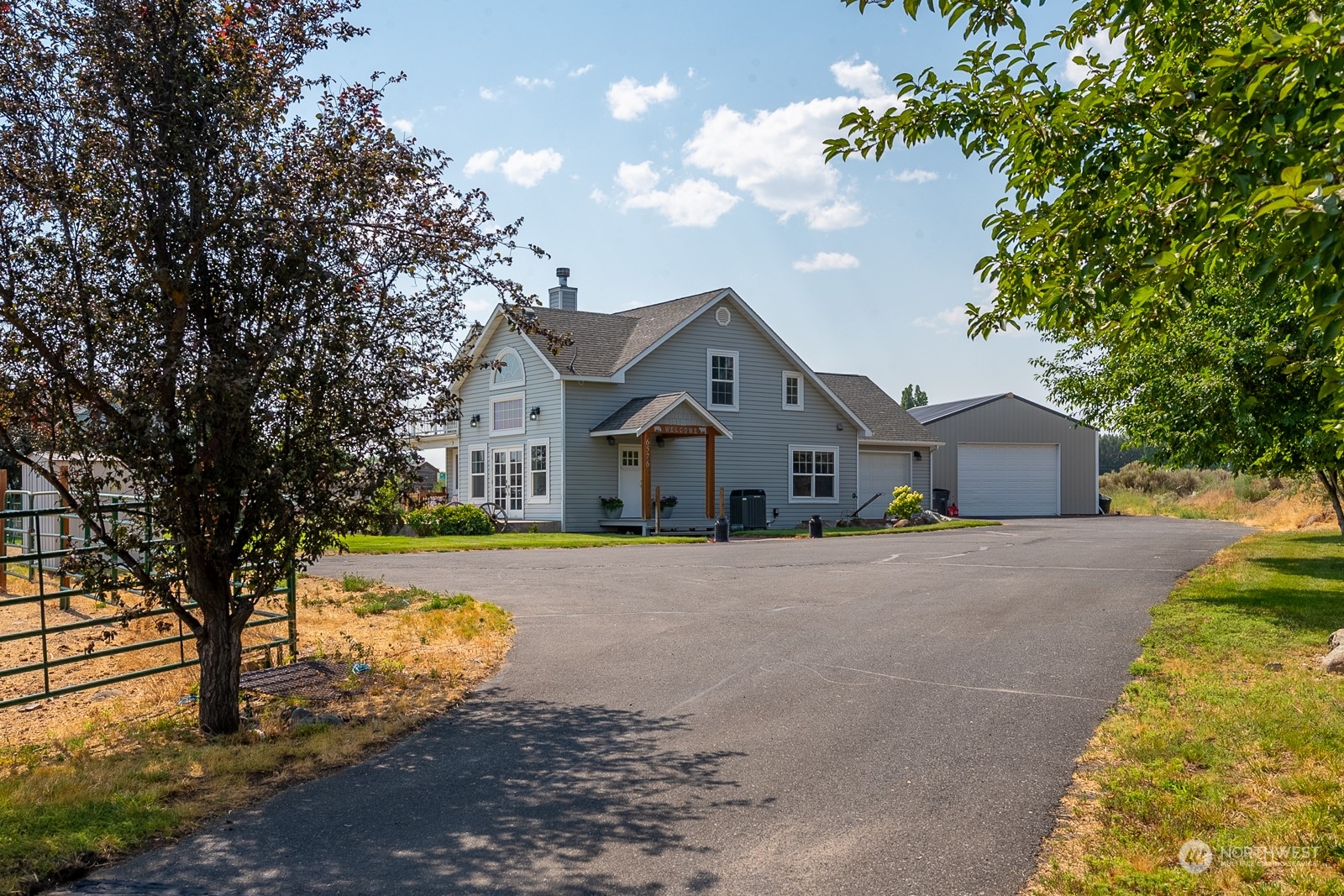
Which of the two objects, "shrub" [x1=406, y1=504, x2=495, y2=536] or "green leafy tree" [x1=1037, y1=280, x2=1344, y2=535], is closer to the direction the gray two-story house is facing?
the green leafy tree

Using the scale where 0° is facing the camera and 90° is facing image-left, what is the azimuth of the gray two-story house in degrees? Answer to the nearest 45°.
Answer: approximately 315°

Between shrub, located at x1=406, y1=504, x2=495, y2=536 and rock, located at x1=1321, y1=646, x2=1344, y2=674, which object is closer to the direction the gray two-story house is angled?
the rock

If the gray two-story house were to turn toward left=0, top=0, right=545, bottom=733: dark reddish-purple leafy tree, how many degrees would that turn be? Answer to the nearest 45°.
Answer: approximately 45° to its right

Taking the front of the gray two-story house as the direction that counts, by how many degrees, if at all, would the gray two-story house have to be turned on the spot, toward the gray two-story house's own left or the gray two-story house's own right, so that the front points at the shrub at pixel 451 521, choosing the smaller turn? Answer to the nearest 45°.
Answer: approximately 90° to the gray two-story house's own right

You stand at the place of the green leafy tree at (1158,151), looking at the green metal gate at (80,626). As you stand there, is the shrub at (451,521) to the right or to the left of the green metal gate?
right

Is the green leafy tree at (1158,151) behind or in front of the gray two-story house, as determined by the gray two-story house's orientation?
in front

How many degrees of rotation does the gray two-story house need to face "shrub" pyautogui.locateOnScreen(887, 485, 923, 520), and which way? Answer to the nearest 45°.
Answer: approximately 45° to its left

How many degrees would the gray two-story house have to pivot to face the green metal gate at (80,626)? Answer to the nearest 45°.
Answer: approximately 45° to its right

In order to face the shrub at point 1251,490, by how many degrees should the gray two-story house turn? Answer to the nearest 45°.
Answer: approximately 90° to its left

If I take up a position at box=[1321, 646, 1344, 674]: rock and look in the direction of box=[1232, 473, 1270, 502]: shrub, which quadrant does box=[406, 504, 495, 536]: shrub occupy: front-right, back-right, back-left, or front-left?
front-left
